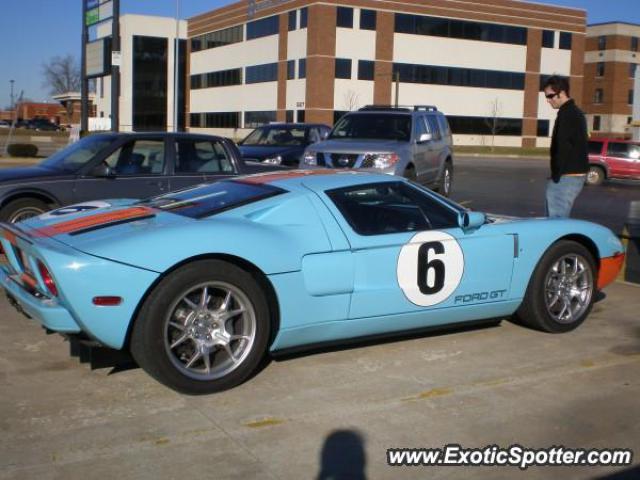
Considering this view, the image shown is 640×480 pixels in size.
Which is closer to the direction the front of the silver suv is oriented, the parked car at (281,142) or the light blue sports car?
the light blue sports car

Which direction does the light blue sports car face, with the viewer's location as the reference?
facing away from the viewer and to the right of the viewer

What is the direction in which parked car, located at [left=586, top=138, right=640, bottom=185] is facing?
to the viewer's right

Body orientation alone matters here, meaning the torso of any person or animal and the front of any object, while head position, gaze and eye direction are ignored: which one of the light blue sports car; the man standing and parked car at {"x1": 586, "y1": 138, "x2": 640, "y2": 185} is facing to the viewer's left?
the man standing

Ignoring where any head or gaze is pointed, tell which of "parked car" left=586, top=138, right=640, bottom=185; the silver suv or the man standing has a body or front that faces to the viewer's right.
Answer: the parked car

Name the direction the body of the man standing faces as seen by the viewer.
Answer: to the viewer's left

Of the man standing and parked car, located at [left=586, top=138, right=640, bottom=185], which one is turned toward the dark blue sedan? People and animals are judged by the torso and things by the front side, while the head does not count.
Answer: the man standing

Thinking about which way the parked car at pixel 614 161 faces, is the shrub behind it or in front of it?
behind
